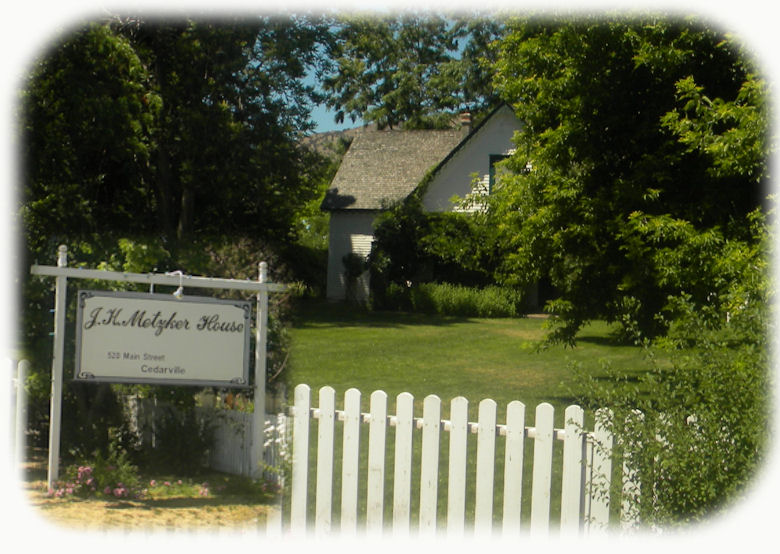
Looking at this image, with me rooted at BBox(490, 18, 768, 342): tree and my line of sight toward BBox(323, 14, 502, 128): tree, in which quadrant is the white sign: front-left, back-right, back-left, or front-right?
back-left

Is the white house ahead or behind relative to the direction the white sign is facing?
behind

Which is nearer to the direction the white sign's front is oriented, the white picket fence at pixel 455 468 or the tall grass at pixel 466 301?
the white picket fence

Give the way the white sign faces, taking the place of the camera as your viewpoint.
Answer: facing the viewer

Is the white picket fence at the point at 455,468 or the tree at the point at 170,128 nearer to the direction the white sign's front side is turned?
the white picket fence

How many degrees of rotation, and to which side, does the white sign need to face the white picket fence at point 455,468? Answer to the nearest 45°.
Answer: approximately 45° to its left

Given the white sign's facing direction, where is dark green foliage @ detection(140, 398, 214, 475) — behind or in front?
behind

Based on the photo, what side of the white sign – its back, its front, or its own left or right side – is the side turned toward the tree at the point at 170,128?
back
